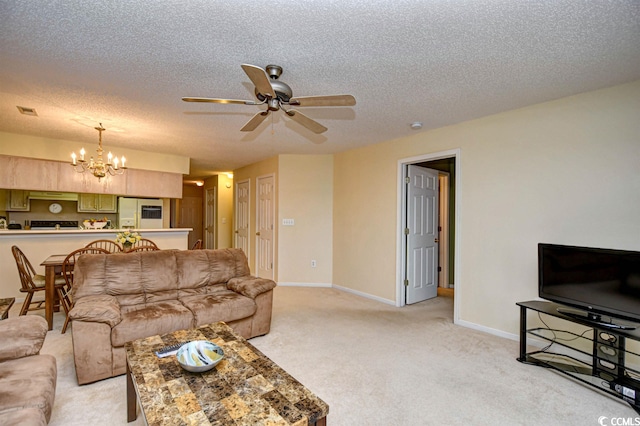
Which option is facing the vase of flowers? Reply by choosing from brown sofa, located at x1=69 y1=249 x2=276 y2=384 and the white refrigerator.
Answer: the white refrigerator

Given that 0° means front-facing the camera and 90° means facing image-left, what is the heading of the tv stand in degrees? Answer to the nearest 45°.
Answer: approximately 45°

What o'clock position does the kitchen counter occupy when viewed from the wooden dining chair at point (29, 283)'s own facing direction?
The kitchen counter is roughly at 9 o'clock from the wooden dining chair.

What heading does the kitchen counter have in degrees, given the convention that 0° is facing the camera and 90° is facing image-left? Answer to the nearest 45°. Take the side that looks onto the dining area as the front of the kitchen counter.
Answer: approximately 0°

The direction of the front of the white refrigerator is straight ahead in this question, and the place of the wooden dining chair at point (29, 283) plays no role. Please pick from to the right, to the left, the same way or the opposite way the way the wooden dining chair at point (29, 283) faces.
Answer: to the left

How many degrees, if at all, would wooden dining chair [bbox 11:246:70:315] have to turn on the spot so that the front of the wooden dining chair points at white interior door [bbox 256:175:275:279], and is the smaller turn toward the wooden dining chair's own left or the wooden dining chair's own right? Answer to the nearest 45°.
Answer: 0° — it already faces it

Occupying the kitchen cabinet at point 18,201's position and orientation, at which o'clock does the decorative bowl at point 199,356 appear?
The decorative bowl is roughly at 12 o'clock from the kitchen cabinet.

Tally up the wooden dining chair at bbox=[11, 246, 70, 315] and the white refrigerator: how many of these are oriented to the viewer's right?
1

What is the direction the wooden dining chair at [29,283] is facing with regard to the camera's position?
facing to the right of the viewer

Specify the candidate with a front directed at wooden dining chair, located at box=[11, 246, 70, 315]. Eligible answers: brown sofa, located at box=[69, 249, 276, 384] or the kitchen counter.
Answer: the kitchen counter

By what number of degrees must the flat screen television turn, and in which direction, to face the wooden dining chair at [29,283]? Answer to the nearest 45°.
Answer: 0° — it already faces it
